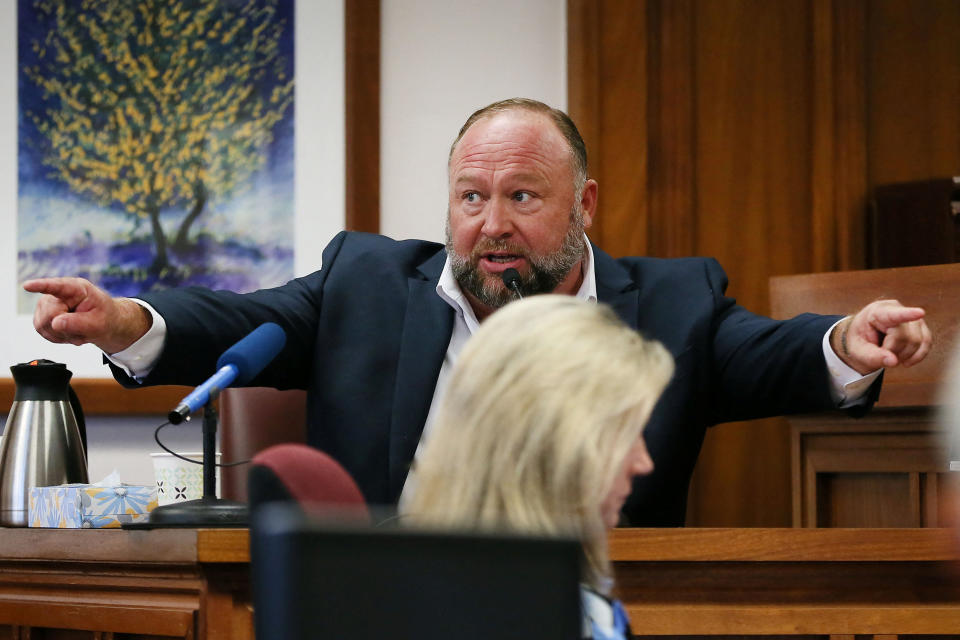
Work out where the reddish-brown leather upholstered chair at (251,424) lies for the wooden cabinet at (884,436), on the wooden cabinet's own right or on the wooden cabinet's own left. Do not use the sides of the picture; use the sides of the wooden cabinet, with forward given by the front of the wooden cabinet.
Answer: on the wooden cabinet's own right

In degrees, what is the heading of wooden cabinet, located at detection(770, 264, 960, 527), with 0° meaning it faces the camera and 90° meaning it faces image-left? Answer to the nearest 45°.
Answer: approximately 0°

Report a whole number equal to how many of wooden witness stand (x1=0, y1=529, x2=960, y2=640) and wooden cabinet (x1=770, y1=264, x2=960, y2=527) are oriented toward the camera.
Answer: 2

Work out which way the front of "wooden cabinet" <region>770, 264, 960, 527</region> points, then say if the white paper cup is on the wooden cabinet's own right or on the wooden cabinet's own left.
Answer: on the wooden cabinet's own right

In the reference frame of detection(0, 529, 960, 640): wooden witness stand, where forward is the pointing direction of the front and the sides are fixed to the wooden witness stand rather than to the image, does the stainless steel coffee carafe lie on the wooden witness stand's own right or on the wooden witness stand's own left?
on the wooden witness stand's own right

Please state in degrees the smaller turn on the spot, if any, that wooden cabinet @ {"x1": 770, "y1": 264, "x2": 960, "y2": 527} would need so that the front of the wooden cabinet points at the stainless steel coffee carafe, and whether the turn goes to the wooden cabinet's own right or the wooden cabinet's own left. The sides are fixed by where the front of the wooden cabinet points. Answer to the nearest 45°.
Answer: approximately 45° to the wooden cabinet's own right

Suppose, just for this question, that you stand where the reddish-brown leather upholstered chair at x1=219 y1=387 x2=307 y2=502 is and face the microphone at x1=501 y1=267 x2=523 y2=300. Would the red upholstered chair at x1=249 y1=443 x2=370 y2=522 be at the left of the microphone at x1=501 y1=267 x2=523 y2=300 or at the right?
right

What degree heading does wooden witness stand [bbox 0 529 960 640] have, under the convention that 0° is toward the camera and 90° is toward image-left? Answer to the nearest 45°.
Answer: approximately 0°
